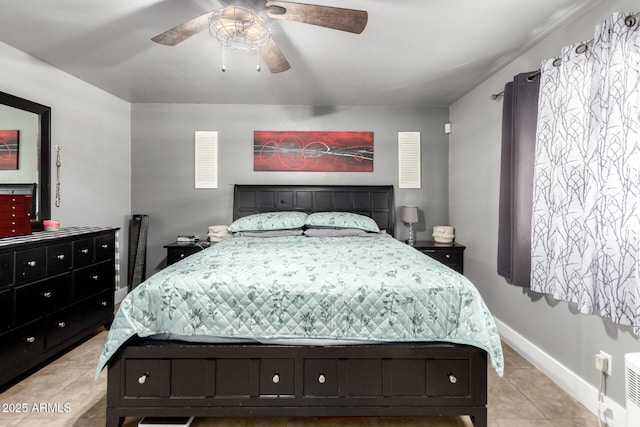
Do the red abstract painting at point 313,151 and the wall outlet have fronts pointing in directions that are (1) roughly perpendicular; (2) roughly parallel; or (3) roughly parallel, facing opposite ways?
roughly perpendicular

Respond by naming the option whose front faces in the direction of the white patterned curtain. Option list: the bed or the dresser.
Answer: the dresser

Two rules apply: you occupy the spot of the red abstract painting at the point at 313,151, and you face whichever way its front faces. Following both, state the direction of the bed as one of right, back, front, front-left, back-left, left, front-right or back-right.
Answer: front

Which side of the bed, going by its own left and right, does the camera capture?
front

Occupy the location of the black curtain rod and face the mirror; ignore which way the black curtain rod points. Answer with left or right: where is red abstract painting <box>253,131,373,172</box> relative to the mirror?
right

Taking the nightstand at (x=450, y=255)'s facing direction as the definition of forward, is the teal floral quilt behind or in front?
in front

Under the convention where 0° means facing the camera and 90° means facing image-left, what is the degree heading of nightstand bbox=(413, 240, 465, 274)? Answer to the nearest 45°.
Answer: approximately 0°

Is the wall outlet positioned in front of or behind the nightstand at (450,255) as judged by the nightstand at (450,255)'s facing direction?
in front

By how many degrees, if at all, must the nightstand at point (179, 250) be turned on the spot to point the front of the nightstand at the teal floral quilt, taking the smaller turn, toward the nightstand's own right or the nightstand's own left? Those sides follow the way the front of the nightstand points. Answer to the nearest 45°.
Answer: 0° — it already faces it

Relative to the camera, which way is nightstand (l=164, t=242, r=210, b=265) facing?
toward the camera

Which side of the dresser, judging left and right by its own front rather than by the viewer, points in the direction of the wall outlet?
front

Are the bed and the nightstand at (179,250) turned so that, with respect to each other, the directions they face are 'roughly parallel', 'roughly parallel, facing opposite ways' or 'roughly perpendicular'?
roughly parallel

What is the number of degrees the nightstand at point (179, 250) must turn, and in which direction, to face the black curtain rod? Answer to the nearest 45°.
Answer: approximately 45° to its left

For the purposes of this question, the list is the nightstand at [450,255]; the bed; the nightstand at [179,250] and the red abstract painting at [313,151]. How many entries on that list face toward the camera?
4

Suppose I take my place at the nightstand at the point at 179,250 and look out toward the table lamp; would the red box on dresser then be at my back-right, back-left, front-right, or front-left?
back-right

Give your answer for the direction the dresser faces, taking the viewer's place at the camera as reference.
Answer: facing the viewer and to the right of the viewer
